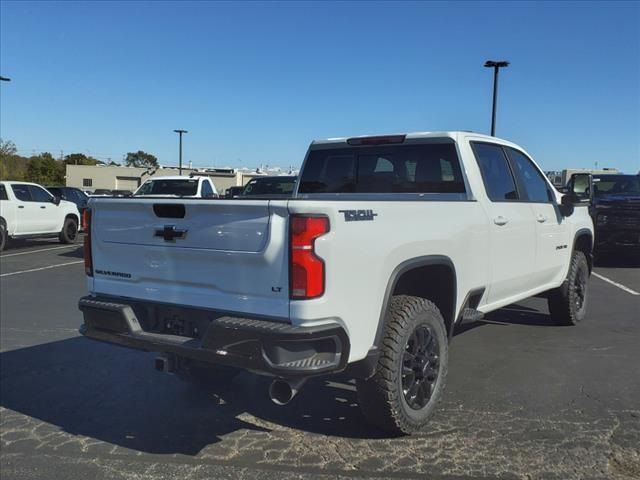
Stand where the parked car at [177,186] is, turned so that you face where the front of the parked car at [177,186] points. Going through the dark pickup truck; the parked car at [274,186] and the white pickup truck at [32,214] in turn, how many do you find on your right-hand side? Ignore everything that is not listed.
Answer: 1

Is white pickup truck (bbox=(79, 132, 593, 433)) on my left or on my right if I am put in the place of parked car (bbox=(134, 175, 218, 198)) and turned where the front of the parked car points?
on my left

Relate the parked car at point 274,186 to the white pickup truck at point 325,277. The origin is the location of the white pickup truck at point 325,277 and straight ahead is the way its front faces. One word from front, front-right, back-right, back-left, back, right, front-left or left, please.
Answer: front-left

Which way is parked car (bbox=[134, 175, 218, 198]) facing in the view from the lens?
facing the viewer and to the left of the viewer

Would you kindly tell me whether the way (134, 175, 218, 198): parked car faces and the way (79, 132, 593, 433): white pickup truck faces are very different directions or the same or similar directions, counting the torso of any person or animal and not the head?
very different directions

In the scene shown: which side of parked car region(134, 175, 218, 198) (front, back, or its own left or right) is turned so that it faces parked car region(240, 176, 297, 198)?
left

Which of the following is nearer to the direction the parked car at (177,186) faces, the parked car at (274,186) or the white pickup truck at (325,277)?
the white pickup truck

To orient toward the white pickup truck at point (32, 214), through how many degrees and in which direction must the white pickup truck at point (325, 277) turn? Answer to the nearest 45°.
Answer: approximately 90° to its left

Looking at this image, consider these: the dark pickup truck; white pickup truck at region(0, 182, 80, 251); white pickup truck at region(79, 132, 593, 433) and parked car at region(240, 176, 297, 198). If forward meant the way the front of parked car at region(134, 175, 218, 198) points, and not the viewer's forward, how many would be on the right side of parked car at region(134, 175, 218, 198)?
1

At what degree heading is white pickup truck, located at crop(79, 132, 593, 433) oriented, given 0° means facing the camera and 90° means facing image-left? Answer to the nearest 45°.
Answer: approximately 225°

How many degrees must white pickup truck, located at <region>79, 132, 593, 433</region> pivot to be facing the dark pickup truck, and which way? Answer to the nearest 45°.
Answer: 0° — it already faces it
